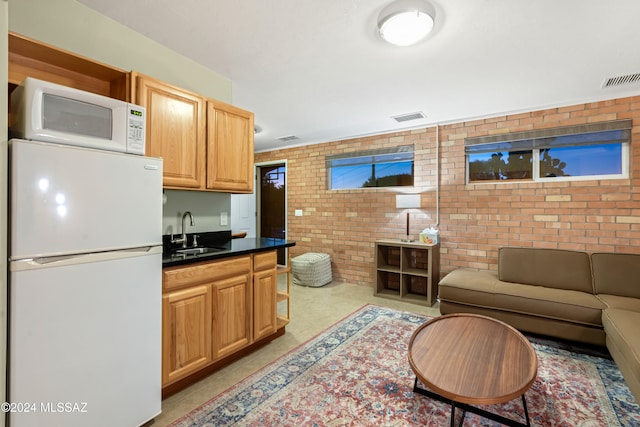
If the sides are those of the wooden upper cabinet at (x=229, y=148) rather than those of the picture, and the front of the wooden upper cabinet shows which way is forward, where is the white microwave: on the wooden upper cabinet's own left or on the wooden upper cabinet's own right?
on the wooden upper cabinet's own right

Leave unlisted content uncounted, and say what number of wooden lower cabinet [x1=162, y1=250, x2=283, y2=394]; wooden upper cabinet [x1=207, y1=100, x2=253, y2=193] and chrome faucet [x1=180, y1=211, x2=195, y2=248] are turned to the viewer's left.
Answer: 0

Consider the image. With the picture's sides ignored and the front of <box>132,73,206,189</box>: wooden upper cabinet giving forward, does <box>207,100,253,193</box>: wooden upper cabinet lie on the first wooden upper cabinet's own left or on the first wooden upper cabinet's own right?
on the first wooden upper cabinet's own left

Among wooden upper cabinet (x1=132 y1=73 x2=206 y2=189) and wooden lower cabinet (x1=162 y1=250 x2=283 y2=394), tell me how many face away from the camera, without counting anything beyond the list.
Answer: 0

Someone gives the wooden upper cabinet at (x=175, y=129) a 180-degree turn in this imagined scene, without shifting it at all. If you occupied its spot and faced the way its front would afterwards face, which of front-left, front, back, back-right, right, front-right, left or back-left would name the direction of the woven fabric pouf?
right

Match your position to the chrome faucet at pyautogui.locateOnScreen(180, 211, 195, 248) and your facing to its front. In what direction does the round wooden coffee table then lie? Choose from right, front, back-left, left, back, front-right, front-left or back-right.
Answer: front

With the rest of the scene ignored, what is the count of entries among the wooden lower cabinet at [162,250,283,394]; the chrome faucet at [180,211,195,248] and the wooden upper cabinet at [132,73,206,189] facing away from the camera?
0

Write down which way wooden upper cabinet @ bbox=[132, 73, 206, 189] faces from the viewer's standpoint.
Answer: facing the viewer and to the right of the viewer

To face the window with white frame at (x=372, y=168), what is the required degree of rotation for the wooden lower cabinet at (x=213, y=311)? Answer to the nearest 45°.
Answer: approximately 90° to its left

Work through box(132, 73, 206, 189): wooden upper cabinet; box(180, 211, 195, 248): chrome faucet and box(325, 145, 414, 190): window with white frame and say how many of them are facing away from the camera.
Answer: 0

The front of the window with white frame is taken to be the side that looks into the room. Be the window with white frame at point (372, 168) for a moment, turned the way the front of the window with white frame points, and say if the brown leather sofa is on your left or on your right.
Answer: on your left

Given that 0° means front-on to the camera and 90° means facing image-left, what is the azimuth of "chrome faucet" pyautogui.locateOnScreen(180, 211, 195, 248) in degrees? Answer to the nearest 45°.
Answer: approximately 315°

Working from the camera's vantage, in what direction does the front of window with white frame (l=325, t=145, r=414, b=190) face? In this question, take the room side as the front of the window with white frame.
facing the viewer and to the left of the viewer
